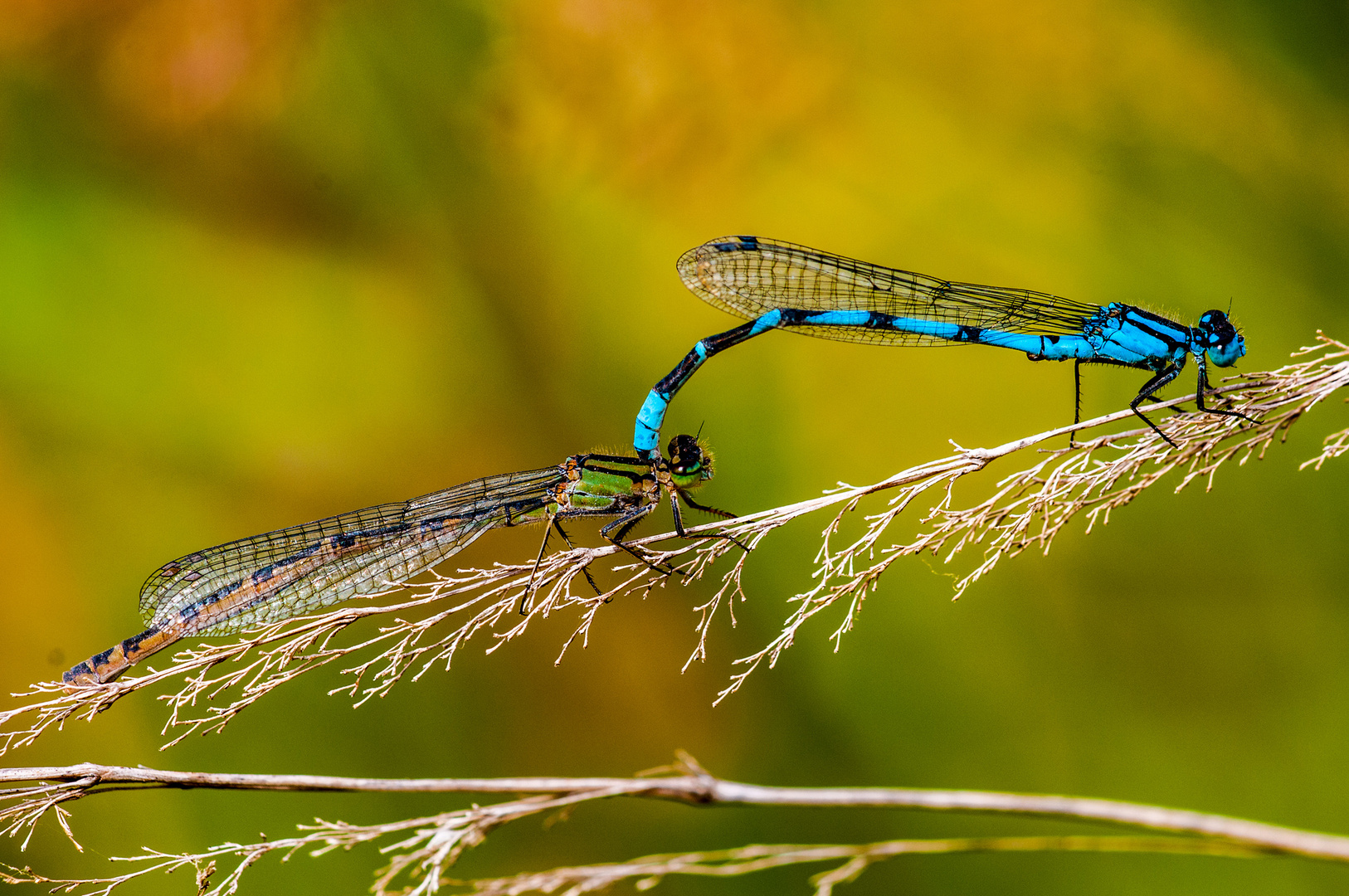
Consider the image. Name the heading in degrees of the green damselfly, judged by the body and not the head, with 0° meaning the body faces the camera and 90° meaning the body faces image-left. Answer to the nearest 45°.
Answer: approximately 270°

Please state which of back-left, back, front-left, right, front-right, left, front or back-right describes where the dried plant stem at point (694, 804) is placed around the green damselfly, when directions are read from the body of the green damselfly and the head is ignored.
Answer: front
